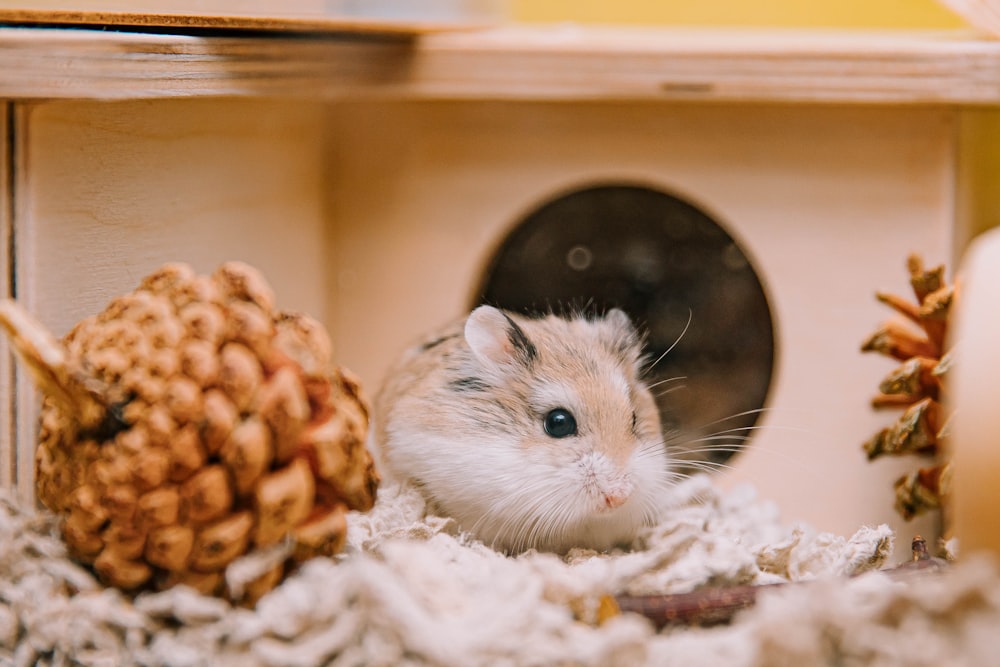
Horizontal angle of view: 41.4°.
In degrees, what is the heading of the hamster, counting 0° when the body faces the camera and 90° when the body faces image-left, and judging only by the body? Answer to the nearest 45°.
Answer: approximately 315°

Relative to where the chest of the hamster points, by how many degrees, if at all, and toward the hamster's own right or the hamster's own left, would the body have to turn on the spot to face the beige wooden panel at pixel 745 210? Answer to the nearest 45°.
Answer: approximately 90° to the hamster's own left

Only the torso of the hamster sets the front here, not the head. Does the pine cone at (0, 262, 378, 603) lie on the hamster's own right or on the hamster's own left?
on the hamster's own right
